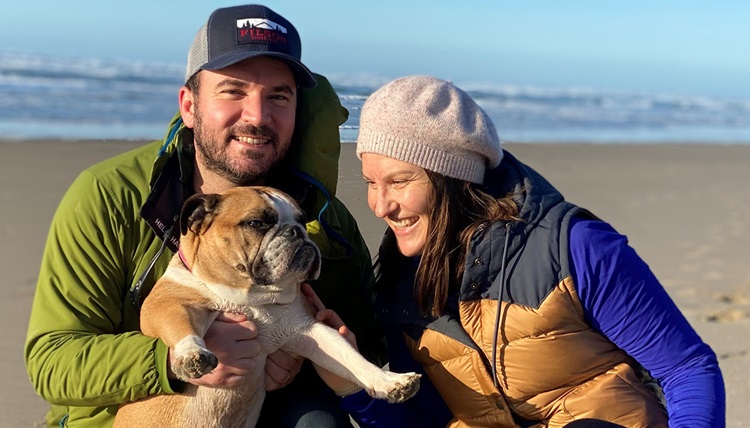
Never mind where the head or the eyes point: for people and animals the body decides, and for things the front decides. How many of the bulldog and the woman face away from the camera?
0

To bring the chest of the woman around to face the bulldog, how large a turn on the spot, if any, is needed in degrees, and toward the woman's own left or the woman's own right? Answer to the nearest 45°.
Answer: approximately 45° to the woman's own right

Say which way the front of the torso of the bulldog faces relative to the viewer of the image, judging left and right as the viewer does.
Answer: facing the viewer and to the right of the viewer

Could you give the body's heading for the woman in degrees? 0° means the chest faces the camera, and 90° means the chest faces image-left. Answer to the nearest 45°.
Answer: approximately 45°

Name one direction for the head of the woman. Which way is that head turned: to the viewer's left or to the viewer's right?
to the viewer's left

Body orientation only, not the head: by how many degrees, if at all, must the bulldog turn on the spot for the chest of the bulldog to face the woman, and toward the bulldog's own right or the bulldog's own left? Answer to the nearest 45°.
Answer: approximately 45° to the bulldog's own left
